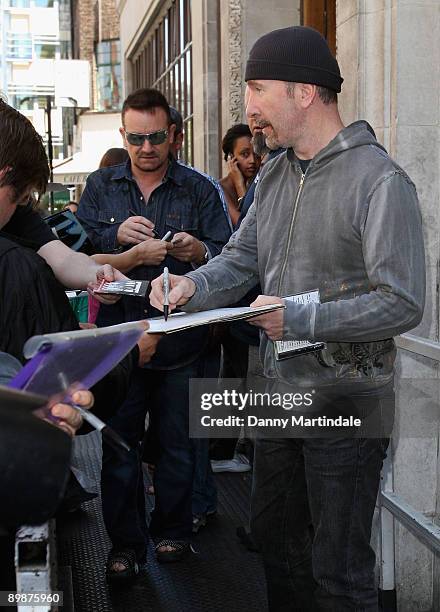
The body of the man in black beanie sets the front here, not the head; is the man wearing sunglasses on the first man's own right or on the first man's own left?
on the first man's own right

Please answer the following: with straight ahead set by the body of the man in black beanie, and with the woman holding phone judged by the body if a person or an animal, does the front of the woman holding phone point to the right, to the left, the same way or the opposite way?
to the left

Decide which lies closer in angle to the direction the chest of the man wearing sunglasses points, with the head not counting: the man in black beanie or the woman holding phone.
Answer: the man in black beanie

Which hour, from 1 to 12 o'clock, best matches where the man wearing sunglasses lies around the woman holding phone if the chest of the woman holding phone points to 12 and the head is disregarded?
The man wearing sunglasses is roughly at 2 o'clock from the woman holding phone.

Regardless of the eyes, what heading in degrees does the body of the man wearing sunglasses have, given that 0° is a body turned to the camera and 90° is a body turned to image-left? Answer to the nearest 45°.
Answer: approximately 0°

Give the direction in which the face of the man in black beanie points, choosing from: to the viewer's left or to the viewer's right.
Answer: to the viewer's left

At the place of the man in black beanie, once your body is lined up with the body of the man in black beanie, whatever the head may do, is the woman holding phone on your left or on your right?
on your right
